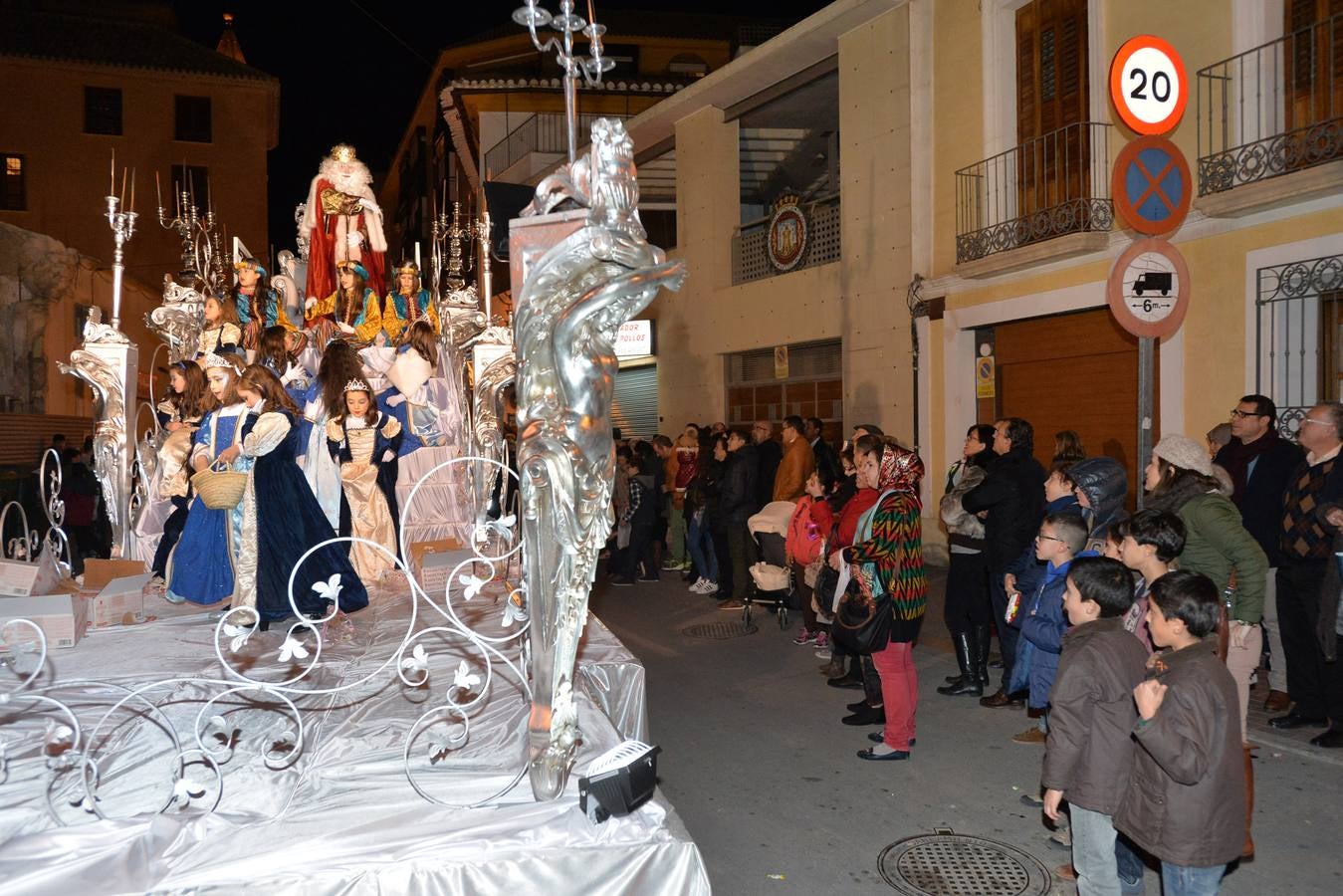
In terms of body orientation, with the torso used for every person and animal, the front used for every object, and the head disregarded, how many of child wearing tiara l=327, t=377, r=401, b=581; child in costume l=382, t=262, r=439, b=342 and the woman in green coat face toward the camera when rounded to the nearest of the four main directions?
2

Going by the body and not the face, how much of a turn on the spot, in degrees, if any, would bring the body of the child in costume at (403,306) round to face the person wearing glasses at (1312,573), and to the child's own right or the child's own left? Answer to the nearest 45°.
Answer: approximately 45° to the child's own left

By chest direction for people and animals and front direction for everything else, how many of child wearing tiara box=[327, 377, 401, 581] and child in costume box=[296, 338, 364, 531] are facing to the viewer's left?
0

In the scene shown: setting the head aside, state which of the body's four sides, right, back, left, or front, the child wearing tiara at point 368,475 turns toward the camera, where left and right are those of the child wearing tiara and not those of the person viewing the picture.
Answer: front

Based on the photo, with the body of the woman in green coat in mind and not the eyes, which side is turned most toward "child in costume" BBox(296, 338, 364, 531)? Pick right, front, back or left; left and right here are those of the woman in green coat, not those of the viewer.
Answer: front

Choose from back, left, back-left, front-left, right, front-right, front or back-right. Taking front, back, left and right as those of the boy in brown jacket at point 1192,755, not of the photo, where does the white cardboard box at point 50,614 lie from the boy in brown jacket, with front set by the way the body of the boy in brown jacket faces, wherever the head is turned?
front

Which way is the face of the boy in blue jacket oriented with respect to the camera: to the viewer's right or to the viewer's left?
to the viewer's left

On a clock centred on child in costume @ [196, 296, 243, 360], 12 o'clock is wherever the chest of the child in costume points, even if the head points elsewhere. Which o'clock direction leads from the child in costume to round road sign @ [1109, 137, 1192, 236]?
The round road sign is roughly at 9 o'clock from the child in costume.

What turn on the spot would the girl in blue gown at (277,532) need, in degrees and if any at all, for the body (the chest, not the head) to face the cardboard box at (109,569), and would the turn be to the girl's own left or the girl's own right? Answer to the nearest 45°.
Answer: approximately 45° to the girl's own right

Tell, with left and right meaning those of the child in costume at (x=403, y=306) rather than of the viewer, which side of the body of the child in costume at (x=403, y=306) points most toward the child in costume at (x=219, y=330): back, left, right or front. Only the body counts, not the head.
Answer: right

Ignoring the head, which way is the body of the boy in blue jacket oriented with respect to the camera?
to the viewer's left

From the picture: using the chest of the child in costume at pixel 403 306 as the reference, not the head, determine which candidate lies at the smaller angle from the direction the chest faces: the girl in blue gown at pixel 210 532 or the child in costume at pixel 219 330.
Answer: the girl in blue gown

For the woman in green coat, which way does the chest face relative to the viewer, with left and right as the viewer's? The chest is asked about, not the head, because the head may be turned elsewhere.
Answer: facing to the left of the viewer

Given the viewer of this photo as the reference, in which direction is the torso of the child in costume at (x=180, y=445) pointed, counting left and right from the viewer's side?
facing the viewer and to the left of the viewer

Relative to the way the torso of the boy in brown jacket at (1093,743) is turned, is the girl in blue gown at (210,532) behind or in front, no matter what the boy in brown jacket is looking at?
in front
